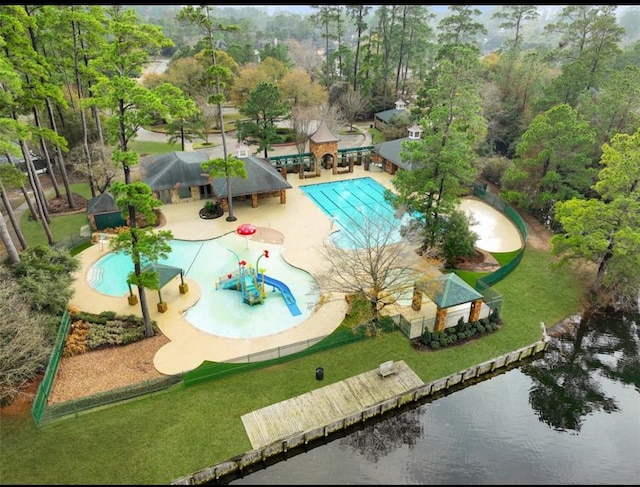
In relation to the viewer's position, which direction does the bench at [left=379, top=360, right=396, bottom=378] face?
facing the viewer and to the right of the viewer

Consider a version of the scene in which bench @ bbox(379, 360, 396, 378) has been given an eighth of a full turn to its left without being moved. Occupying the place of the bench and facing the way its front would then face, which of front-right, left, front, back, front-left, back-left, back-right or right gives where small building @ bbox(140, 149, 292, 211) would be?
back-left

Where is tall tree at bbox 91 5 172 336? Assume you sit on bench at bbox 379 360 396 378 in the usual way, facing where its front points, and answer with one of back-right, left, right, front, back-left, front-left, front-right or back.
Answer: back-right

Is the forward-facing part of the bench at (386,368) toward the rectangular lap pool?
no

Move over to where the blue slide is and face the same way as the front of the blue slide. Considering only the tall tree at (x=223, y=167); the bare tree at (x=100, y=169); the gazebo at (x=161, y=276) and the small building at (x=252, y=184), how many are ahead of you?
0

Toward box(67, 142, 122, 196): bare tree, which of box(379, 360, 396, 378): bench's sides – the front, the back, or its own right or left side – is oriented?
back

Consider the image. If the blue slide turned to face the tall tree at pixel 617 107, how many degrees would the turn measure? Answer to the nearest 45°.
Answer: approximately 45° to its left

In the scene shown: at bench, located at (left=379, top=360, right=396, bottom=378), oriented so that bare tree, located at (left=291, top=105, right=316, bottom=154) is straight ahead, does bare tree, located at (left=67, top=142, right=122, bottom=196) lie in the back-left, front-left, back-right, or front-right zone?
front-left

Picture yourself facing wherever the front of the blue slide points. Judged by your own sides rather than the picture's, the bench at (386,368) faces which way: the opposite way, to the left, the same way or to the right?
the same way

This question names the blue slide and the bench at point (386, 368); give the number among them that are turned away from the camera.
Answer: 0

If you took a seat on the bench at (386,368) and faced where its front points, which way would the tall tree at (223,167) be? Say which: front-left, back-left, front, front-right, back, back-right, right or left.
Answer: back

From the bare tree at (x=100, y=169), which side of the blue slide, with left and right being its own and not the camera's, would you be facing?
back

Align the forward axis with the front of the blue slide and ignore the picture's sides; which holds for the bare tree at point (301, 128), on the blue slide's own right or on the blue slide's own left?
on the blue slide's own left

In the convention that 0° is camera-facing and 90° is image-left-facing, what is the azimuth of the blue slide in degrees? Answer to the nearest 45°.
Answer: approximately 315°

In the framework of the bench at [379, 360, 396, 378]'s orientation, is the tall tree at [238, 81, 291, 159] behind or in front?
behind

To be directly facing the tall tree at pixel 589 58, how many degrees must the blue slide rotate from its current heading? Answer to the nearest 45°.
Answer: approximately 90° to its left

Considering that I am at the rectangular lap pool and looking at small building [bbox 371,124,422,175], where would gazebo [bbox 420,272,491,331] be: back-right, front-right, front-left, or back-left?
back-right

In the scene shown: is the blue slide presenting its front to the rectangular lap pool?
no

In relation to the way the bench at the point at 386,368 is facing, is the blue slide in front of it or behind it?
behind

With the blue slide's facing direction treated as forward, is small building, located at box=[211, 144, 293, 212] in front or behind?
behind

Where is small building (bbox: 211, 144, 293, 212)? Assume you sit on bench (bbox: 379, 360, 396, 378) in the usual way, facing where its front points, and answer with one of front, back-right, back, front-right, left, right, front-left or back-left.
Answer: back
